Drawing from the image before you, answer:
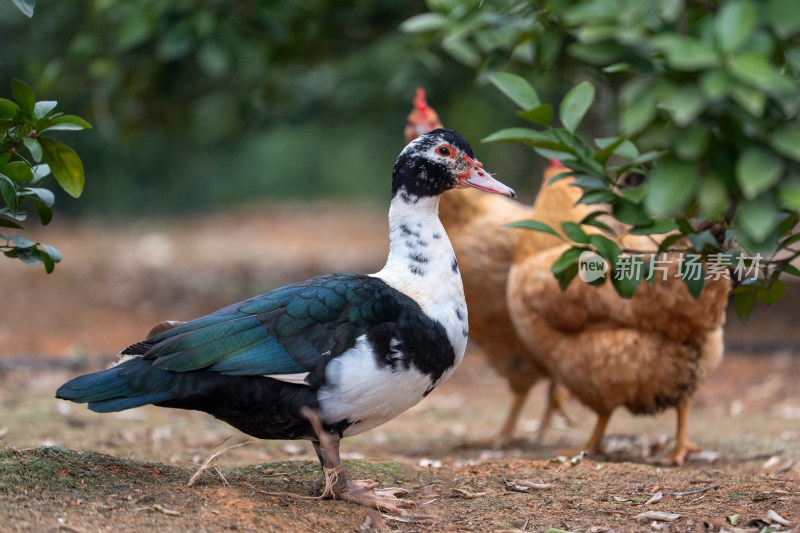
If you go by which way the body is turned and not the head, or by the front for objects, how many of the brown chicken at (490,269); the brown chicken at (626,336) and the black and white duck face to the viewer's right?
1

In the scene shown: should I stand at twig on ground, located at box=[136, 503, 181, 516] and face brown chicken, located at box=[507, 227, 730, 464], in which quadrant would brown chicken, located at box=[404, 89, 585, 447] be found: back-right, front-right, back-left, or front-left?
front-left

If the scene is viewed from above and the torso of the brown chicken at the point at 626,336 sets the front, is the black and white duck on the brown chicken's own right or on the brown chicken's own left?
on the brown chicken's own left

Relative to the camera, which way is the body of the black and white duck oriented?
to the viewer's right

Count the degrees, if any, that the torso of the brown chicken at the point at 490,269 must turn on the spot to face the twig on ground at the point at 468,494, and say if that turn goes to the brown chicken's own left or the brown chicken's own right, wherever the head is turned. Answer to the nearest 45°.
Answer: approximately 90° to the brown chicken's own left

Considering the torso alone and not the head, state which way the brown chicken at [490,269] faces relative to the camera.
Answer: to the viewer's left

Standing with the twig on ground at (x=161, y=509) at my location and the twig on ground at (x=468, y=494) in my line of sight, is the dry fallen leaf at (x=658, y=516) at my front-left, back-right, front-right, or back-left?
front-right

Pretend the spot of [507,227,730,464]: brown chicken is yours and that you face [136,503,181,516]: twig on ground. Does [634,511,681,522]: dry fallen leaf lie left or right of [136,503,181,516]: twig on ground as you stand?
left

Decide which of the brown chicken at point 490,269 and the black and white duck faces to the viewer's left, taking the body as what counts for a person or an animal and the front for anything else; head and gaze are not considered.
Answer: the brown chicken

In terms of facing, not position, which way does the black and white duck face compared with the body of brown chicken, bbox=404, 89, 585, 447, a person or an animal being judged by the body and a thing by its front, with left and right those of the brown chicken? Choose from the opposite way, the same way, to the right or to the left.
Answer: the opposite way

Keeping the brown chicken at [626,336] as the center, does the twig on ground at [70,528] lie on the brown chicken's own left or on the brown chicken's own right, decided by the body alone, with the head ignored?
on the brown chicken's own left

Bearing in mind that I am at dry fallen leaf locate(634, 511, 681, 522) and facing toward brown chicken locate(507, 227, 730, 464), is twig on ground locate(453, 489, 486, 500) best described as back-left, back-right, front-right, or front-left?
front-left

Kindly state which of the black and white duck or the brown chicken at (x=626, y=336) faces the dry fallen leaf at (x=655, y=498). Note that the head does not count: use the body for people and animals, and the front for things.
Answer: the black and white duck

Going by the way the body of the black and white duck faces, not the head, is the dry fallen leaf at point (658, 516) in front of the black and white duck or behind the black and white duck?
in front

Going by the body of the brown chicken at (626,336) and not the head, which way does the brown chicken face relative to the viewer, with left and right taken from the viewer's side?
facing to the left of the viewer

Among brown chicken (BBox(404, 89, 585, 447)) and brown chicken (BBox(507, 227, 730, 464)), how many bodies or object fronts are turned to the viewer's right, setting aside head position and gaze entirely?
0

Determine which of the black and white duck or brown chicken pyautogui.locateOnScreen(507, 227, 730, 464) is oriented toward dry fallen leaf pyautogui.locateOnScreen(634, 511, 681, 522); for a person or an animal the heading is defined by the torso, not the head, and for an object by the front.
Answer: the black and white duck

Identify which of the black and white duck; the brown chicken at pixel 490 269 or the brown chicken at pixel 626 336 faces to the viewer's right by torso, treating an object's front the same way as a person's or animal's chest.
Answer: the black and white duck
